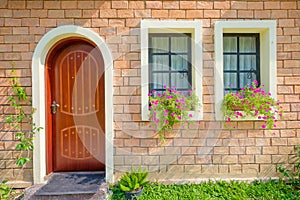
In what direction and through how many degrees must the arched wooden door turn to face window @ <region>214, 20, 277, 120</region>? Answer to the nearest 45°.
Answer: approximately 90° to its left

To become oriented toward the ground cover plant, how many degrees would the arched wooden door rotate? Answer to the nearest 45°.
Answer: approximately 45° to its left

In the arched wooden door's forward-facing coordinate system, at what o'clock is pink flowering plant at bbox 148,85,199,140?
The pink flowering plant is roughly at 10 o'clock from the arched wooden door.

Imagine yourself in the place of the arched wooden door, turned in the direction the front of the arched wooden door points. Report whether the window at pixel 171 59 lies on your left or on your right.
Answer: on your left

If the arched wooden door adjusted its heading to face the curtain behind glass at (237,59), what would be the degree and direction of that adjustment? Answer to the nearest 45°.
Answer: approximately 90° to its left

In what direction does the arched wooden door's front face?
toward the camera

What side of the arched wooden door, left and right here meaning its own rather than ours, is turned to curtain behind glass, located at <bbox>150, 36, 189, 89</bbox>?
left
